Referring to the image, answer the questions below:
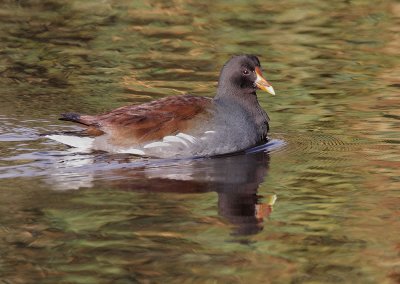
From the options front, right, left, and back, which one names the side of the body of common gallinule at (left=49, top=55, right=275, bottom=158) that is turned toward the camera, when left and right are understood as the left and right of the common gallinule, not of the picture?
right

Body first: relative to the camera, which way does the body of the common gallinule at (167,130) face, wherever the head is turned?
to the viewer's right
